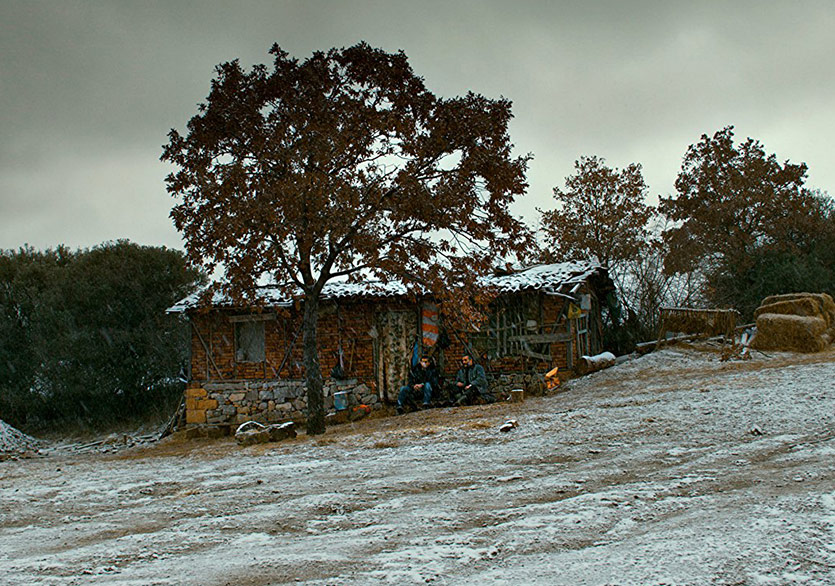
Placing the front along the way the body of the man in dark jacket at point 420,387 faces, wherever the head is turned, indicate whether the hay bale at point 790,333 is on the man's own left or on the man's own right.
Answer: on the man's own left

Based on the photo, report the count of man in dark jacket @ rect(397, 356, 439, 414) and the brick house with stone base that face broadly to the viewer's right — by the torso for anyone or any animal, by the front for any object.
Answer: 0

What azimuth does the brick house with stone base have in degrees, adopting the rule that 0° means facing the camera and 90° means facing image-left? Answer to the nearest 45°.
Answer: approximately 0°

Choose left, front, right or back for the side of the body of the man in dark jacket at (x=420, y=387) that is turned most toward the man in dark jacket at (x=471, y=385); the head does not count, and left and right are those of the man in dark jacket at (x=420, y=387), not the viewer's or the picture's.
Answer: left

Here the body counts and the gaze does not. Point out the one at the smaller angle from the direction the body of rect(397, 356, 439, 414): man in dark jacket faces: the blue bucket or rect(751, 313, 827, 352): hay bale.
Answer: the blue bucket

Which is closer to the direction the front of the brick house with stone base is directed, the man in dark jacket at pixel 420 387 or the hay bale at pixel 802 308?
the man in dark jacket

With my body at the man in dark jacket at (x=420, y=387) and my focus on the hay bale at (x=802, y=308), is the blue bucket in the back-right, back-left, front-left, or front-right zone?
back-left

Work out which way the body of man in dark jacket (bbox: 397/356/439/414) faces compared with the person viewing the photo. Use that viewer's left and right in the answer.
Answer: facing the viewer and to the left of the viewer

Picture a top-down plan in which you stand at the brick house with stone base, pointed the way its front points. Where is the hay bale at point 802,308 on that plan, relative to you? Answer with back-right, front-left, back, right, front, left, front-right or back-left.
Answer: left
